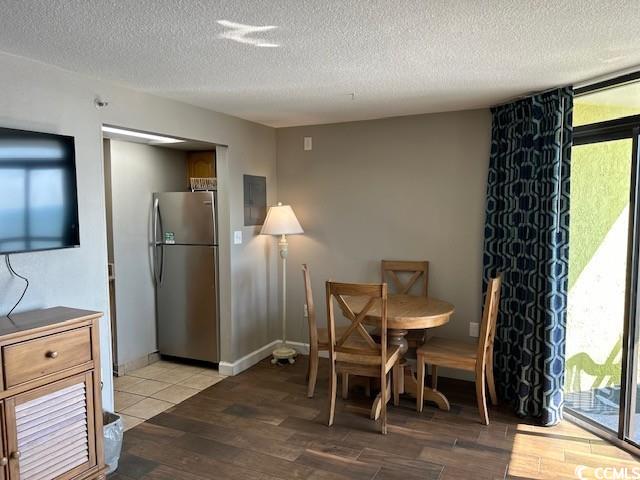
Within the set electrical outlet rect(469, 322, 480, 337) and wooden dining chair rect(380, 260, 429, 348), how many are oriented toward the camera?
2

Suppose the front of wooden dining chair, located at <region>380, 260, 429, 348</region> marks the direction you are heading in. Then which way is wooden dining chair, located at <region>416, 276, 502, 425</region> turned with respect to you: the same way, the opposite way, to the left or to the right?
to the right

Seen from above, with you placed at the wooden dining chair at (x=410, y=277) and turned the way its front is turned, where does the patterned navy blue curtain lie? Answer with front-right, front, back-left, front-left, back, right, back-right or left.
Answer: front-left

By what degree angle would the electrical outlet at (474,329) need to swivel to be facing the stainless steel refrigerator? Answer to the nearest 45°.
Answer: approximately 90° to its right

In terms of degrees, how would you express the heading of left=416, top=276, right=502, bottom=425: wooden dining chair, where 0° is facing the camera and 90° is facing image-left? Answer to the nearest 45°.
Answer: approximately 90°

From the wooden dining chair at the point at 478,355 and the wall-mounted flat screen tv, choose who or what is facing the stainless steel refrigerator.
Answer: the wooden dining chair

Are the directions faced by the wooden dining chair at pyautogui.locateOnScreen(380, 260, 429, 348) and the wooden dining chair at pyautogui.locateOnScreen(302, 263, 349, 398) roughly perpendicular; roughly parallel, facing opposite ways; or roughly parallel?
roughly perpendicular

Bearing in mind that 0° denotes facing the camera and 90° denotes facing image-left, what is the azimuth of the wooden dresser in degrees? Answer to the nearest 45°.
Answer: approximately 315°

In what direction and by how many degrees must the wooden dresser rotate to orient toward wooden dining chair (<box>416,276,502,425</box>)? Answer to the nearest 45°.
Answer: approximately 45° to its left

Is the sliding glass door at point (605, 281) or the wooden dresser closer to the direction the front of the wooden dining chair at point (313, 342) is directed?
the sliding glass door

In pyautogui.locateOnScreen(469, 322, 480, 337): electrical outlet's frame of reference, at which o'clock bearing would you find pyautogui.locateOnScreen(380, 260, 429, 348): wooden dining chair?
The wooden dining chair is roughly at 3 o'clock from the electrical outlet.

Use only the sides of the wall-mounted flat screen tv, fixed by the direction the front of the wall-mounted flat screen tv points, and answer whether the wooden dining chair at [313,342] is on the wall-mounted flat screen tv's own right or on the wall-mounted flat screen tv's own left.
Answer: on the wall-mounted flat screen tv's own left
